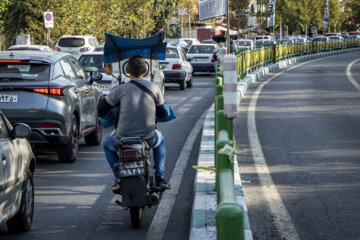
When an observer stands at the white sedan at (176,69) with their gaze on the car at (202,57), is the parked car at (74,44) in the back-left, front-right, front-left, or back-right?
front-left

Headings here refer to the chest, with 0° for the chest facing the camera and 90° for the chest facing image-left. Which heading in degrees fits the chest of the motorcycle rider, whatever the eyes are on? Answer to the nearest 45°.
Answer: approximately 180°

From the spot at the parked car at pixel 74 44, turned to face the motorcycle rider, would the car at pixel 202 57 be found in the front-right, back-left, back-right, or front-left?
front-left

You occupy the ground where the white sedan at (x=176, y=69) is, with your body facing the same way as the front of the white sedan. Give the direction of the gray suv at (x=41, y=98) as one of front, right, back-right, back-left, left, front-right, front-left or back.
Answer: back

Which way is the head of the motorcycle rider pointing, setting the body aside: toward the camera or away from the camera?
away from the camera

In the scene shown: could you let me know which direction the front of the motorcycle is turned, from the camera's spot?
facing away from the viewer

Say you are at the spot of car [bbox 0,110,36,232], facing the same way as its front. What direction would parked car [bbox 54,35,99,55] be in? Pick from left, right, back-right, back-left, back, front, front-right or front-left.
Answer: front-left

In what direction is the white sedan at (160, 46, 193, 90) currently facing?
away from the camera

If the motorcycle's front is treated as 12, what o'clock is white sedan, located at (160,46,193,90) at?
The white sedan is roughly at 12 o'clock from the motorcycle.

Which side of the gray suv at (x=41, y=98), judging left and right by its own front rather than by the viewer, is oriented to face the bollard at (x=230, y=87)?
right

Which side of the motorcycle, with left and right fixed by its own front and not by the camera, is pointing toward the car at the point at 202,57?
front

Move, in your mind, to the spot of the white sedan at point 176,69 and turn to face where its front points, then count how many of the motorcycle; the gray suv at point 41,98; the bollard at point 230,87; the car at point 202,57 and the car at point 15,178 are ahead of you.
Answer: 1

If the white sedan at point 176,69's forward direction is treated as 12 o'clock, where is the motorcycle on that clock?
The motorcycle is roughly at 6 o'clock from the white sedan.

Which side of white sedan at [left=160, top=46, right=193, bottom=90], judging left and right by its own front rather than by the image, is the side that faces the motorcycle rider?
back

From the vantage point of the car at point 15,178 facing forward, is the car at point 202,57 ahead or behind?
ahead

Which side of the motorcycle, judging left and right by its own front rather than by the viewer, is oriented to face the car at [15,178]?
left

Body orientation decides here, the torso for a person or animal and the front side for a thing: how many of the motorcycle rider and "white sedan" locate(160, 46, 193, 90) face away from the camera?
2

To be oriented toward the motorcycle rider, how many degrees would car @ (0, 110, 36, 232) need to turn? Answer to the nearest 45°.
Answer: approximately 45° to its right
